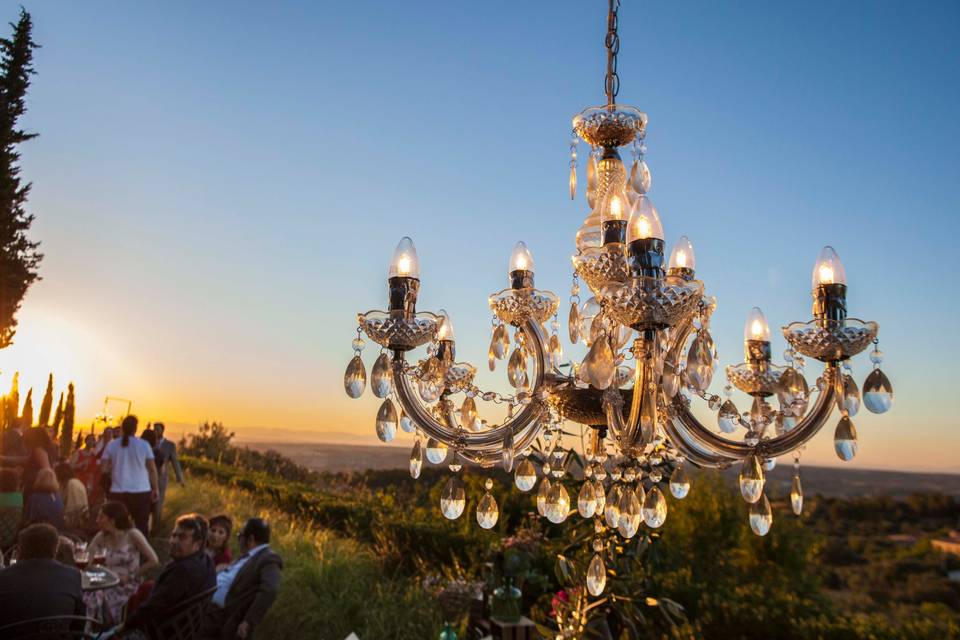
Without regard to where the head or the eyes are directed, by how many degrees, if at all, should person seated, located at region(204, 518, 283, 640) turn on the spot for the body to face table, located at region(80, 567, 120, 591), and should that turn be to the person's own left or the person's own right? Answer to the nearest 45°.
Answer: approximately 45° to the person's own right

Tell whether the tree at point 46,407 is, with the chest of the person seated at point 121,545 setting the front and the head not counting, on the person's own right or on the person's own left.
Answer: on the person's own right

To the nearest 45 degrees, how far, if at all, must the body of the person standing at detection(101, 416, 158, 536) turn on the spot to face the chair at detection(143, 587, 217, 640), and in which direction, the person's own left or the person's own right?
approximately 180°

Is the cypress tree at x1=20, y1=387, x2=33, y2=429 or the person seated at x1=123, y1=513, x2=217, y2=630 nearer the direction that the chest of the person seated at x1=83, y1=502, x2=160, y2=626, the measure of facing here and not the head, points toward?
the person seated

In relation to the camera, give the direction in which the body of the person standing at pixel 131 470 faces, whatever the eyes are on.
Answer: away from the camera

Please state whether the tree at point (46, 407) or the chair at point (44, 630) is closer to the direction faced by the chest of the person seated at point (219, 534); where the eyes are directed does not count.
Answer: the chair

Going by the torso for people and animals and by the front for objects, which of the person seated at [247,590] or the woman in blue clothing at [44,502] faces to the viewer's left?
the person seated

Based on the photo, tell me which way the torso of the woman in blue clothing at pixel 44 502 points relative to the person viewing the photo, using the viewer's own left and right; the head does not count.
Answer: facing away from the viewer

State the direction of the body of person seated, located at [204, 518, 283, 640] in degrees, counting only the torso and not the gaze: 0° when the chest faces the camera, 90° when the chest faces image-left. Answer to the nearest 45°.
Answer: approximately 90°

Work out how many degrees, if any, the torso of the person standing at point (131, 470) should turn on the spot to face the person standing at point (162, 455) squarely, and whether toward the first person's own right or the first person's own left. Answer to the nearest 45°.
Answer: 0° — they already face them
